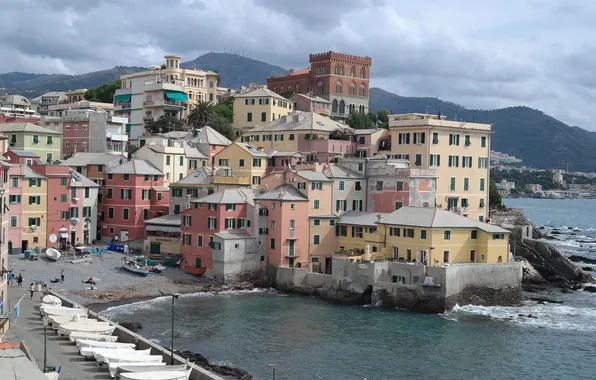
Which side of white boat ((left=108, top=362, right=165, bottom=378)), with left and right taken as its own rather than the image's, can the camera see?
right

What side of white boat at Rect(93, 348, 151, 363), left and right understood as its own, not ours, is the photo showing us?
right

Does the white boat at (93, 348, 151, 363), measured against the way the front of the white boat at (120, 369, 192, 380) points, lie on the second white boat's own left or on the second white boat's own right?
on the second white boat's own left

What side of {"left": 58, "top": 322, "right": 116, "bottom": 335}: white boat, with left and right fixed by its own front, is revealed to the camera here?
right

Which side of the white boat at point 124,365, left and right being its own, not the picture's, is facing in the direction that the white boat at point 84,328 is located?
left

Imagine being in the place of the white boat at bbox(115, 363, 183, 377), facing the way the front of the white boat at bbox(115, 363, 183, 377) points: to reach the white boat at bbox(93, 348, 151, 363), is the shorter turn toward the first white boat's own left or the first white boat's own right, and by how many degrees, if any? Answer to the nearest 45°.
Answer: approximately 135° to the first white boat's own left

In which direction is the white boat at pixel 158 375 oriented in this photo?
to the viewer's right

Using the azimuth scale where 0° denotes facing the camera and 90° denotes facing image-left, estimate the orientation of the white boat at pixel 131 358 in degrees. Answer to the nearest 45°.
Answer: approximately 270°

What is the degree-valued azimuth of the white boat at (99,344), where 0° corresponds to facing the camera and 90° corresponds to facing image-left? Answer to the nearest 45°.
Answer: approximately 270°

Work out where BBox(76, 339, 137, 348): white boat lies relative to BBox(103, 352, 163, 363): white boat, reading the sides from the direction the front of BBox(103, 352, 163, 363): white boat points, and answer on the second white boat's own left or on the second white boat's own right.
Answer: on the second white boat's own left

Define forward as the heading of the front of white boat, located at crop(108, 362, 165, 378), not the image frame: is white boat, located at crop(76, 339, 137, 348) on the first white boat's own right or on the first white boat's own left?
on the first white boat's own left
